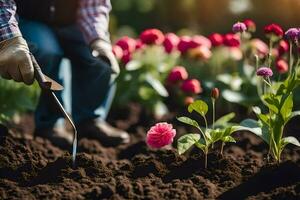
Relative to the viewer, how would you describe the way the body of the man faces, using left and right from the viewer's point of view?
facing the viewer and to the right of the viewer

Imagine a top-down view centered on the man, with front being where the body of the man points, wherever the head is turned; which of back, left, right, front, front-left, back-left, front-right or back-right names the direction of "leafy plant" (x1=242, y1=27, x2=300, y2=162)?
front

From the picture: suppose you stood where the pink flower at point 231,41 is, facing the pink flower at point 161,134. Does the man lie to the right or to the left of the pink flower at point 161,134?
right

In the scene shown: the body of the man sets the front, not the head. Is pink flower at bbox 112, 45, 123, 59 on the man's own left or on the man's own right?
on the man's own left

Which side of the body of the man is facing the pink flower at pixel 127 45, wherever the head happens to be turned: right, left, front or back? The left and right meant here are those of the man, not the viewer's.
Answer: left

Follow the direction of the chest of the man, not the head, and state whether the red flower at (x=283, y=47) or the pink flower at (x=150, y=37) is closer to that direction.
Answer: the red flower

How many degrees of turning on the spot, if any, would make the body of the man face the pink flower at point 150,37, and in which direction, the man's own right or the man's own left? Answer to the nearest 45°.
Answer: approximately 90° to the man's own left

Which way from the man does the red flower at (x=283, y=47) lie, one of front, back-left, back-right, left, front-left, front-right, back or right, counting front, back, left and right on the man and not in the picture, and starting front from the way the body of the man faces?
front-left
